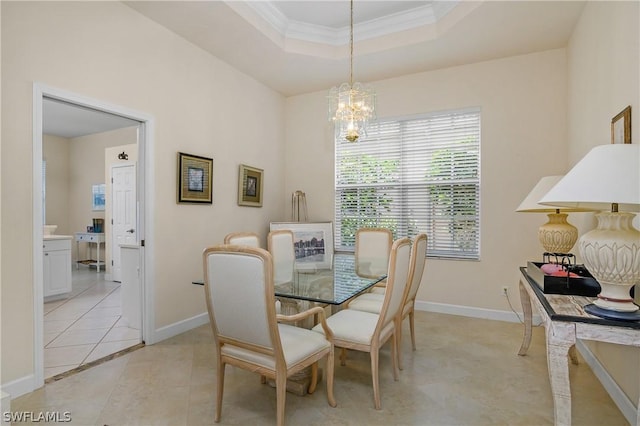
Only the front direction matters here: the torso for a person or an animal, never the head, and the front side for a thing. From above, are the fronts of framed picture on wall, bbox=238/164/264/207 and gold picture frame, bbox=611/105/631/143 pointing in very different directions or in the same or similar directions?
very different directions

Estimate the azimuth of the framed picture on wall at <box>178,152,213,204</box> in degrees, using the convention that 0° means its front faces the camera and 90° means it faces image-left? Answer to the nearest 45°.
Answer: approximately 315°

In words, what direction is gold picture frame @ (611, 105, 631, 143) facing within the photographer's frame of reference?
facing to the left of the viewer

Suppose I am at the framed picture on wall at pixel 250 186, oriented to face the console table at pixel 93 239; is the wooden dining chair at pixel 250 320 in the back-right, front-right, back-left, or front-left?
back-left

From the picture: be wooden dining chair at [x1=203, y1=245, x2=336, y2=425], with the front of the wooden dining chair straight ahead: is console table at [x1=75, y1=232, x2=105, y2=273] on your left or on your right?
on your left

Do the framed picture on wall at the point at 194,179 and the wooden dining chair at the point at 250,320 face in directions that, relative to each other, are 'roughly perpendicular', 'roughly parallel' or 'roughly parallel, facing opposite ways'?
roughly perpendicular

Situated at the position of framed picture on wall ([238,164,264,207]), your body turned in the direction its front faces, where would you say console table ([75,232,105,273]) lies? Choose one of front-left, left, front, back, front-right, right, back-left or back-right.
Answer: back

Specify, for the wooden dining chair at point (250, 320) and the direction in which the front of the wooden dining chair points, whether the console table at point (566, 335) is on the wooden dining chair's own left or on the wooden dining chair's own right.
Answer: on the wooden dining chair's own right

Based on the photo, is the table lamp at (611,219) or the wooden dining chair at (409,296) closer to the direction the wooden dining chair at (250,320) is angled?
the wooden dining chair

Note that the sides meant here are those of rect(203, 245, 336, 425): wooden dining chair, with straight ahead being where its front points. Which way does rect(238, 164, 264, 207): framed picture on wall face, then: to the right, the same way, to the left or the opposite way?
to the right
